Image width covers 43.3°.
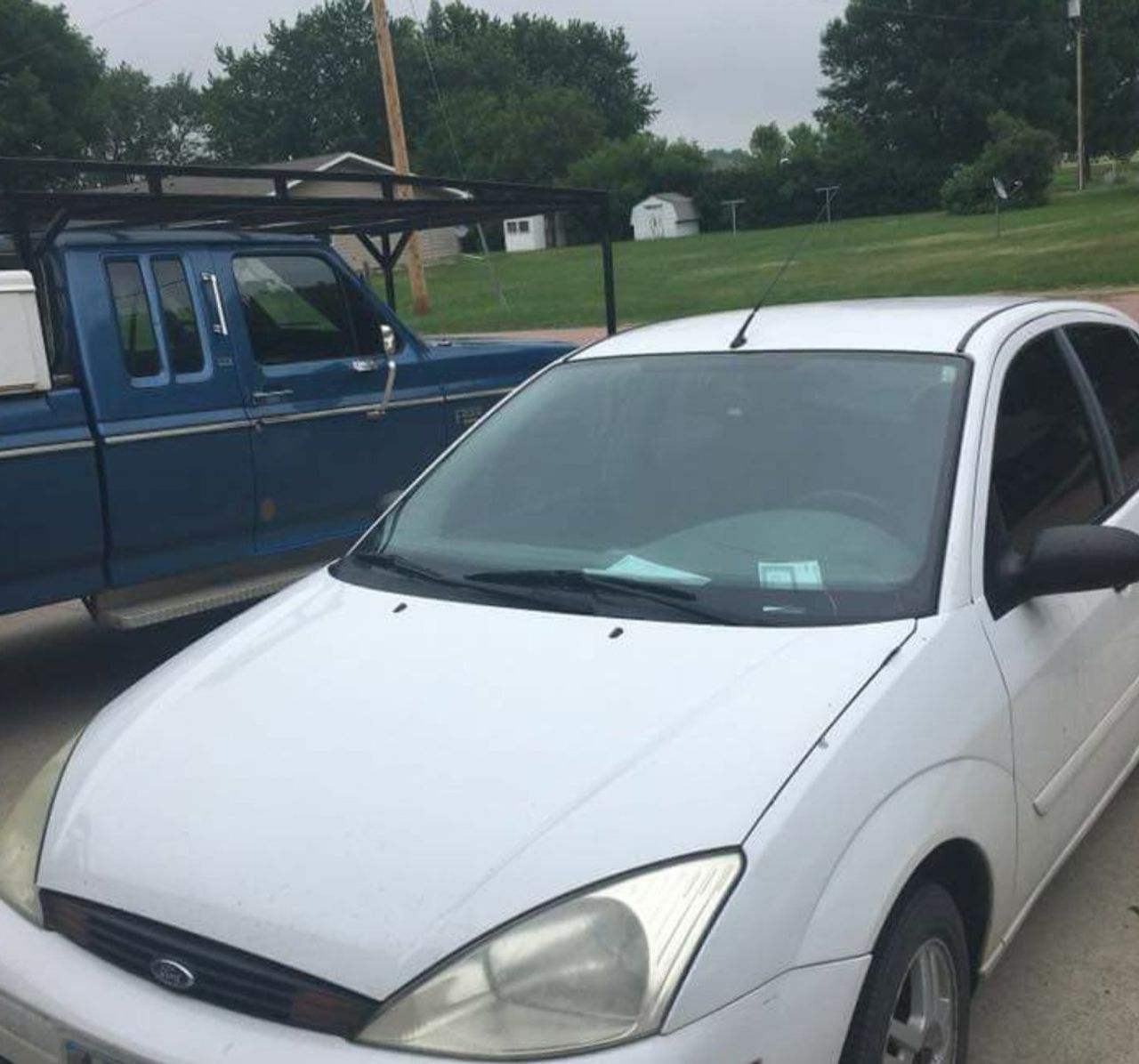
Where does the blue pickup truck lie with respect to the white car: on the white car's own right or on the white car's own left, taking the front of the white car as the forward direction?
on the white car's own right

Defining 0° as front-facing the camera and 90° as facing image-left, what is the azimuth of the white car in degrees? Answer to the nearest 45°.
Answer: approximately 45°
